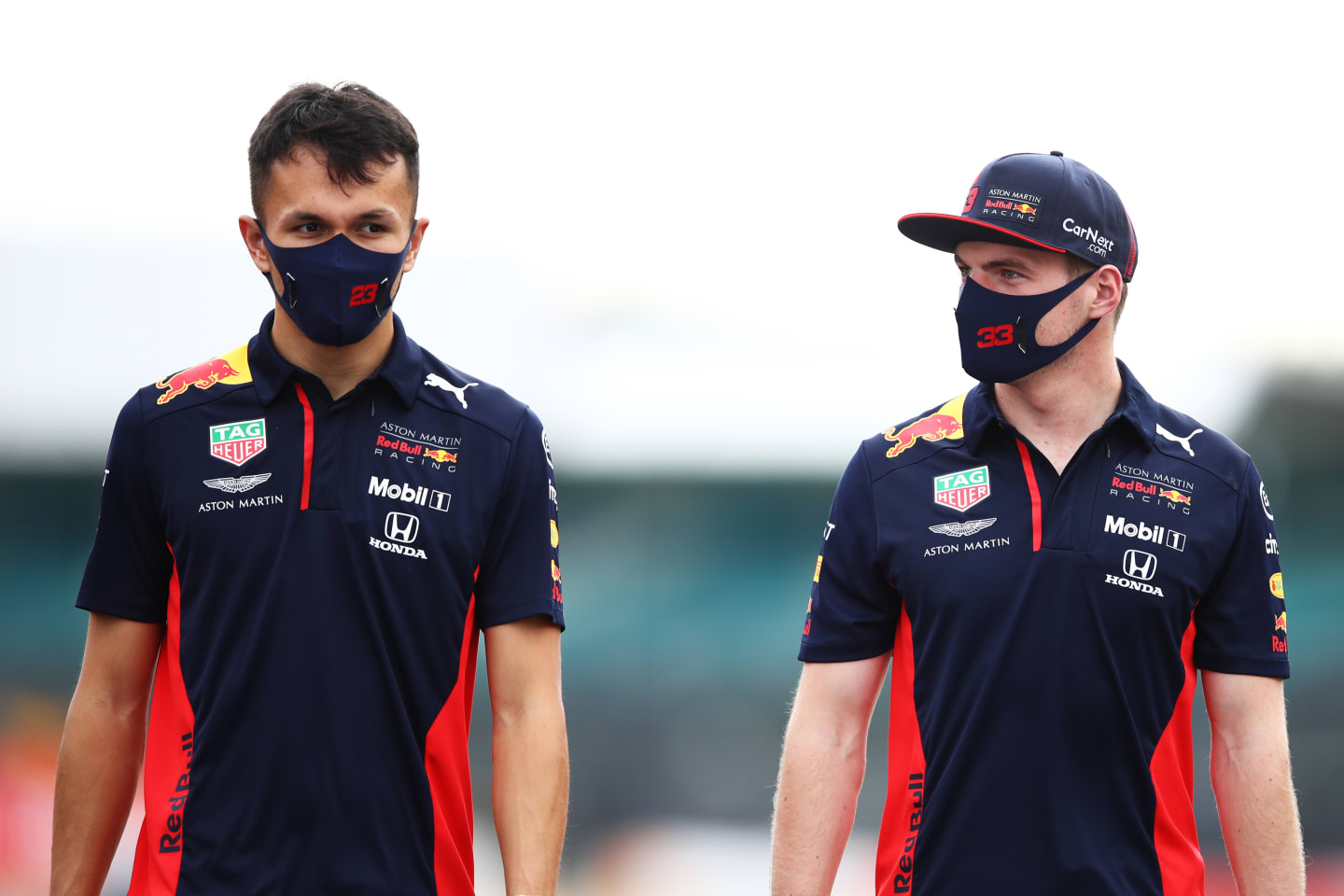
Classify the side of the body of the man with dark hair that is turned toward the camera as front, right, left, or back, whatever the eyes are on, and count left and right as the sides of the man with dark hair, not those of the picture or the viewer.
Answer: front

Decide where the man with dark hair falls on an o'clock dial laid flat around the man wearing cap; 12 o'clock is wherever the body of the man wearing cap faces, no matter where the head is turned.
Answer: The man with dark hair is roughly at 2 o'clock from the man wearing cap.

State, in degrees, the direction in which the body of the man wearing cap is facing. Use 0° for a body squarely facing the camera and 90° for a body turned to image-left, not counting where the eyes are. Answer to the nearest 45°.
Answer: approximately 0°

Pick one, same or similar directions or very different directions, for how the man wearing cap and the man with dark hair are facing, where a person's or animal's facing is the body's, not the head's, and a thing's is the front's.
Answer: same or similar directions

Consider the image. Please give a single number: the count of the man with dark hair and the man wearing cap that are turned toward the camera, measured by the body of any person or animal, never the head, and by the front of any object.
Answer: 2

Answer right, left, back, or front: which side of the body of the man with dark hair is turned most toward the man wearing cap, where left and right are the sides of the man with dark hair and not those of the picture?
left
